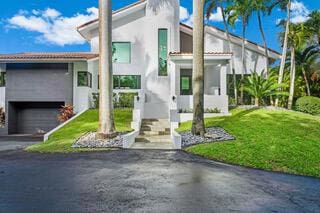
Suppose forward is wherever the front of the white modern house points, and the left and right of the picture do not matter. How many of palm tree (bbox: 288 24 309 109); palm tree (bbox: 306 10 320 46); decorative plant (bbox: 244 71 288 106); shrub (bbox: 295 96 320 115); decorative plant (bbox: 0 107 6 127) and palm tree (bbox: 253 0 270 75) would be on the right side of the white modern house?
1

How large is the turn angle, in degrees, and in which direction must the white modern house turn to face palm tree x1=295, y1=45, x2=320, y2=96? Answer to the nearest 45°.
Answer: approximately 90° to its left

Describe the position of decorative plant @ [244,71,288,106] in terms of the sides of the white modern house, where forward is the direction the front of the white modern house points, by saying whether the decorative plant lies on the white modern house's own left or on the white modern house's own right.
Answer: on the white modern house's own left

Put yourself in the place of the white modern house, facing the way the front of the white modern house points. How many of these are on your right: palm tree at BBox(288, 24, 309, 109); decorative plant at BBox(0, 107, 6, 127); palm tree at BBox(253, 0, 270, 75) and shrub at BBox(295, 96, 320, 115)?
1

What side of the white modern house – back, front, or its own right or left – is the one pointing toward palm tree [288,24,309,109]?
left

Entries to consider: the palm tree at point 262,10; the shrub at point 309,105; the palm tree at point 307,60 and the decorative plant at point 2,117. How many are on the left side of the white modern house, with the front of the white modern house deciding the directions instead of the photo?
3

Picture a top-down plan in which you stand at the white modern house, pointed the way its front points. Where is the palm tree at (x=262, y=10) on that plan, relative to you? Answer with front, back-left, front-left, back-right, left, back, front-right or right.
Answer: left

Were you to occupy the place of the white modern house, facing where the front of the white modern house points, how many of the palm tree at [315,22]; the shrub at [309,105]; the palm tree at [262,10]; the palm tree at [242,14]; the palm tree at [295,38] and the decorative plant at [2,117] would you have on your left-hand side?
5

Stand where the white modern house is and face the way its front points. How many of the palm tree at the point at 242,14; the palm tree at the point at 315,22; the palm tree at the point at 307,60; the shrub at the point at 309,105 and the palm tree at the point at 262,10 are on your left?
5

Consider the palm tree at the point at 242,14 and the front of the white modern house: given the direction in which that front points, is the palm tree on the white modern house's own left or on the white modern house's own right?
on the white modern house's own left

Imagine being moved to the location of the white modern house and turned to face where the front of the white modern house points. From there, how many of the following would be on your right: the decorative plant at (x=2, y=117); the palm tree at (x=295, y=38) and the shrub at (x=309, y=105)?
1

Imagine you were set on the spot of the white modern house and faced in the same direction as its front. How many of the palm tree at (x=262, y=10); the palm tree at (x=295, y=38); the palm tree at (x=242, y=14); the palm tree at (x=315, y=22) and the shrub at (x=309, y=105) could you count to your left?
5

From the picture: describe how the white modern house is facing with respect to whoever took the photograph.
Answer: facing the viewer

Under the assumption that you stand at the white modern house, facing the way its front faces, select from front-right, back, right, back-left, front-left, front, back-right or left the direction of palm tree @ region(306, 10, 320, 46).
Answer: left
